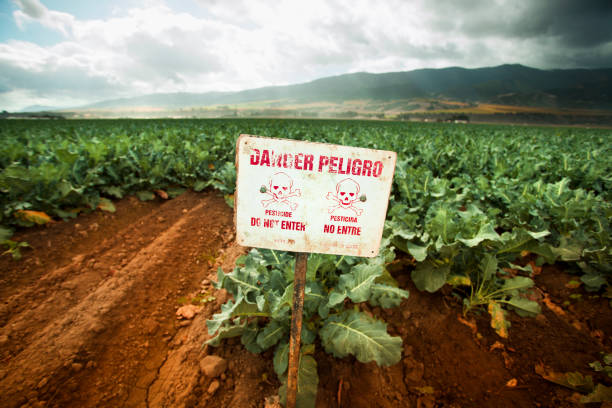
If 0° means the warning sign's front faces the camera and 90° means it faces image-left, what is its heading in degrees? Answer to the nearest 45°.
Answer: approximately 0°
